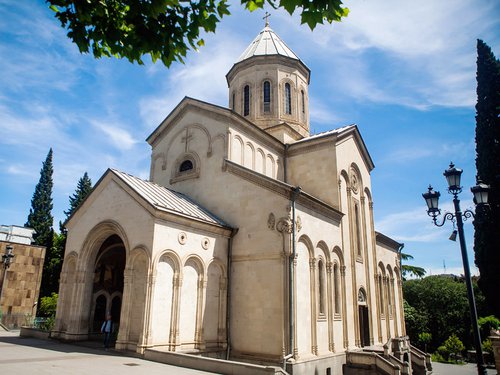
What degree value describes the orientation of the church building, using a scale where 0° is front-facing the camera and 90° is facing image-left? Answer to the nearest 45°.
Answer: approximately 45°

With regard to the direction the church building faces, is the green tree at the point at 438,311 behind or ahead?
behind

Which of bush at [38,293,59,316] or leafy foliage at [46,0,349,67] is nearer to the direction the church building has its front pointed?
the leafy foliage

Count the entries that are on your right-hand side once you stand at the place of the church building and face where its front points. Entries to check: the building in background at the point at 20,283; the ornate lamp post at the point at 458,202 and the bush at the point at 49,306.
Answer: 2

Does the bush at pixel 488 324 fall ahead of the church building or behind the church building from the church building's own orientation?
behind

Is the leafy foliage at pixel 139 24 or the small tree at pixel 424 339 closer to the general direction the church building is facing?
the leafy foliage

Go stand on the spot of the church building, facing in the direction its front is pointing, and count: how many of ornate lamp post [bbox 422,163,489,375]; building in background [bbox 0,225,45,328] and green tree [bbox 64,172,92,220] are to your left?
1

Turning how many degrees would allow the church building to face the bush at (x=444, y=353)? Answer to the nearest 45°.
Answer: approximately 180°

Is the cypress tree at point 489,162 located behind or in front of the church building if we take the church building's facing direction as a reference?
behind

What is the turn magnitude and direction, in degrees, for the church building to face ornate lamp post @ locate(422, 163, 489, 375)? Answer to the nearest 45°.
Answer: approximately 90° to its left

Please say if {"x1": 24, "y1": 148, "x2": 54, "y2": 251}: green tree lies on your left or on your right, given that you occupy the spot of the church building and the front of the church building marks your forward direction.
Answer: on your right
